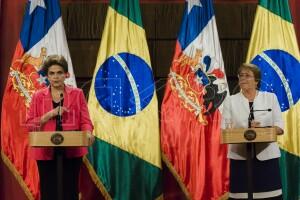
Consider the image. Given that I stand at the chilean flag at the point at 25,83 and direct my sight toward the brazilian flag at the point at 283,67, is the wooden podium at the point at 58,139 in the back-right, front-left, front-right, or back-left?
front-right

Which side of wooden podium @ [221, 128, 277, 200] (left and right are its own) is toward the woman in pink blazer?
right

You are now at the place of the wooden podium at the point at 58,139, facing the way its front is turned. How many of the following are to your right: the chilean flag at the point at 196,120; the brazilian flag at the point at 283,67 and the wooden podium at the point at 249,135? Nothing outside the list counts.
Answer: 0

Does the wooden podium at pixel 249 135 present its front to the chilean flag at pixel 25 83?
no

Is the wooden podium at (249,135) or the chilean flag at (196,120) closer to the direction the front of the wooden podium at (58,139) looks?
the wooden podium

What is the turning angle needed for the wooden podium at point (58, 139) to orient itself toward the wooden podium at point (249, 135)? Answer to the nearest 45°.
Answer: approximately 90° to its left

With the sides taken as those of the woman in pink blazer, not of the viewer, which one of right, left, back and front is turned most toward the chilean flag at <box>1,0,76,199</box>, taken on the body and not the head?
back

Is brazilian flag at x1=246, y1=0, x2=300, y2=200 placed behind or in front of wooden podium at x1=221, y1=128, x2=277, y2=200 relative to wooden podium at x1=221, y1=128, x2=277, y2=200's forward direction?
behind

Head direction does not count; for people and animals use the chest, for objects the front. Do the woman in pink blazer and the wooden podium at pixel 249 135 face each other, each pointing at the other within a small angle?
no

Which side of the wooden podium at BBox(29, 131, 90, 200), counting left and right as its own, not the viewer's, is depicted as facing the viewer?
front

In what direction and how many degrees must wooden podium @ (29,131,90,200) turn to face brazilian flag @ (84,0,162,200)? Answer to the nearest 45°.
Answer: approximately 135° to its left

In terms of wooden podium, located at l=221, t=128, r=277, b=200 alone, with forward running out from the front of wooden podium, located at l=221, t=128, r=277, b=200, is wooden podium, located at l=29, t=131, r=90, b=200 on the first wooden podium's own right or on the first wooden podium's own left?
on the first wooden podium's own right

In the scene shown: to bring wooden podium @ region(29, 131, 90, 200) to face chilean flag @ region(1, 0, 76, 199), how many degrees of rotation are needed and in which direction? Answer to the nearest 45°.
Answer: approximately 180°

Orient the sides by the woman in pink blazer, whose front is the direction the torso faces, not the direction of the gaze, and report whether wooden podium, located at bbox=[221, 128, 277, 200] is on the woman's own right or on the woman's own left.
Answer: on the woman's own left

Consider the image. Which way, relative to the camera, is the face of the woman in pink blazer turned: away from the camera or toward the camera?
toward the camera

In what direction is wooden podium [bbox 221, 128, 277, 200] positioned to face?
toward the camera

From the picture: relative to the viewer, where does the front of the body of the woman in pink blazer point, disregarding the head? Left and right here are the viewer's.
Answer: facing the viewer
